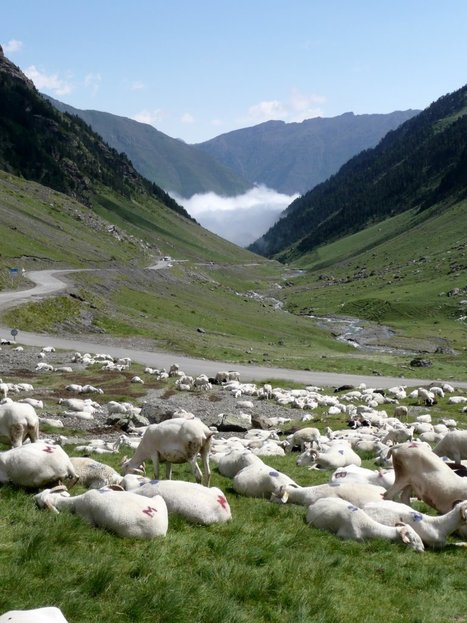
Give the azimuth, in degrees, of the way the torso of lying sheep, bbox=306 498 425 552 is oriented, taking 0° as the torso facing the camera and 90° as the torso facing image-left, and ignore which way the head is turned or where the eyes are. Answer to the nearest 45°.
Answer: approximately 315°

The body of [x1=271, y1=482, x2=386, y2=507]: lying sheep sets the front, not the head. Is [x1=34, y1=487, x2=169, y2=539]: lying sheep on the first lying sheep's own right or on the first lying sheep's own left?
on the first lying sheep's own left

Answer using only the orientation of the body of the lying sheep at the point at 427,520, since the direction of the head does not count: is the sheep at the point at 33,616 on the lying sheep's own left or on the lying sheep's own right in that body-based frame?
on the lying sheep's own right

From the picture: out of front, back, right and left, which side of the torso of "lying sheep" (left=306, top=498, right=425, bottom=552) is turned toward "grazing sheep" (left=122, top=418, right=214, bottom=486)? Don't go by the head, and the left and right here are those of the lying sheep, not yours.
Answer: back

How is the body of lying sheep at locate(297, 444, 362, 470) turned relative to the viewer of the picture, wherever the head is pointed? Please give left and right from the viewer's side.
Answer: facing to the left of the viewer

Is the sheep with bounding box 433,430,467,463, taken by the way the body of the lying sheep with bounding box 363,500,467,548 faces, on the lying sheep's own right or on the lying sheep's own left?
on the lying sheep's own left

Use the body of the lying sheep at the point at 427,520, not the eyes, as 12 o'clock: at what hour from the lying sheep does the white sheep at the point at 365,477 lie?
The white sheep is roughly at 8 o'clock from the lying sheep.

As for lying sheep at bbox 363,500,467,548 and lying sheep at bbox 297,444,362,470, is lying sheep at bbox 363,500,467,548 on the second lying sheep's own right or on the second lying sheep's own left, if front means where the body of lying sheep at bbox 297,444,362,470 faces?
on the second lying sheep's own left

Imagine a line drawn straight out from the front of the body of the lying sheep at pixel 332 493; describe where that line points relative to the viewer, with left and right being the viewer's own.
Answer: facing to the left of the viewer
